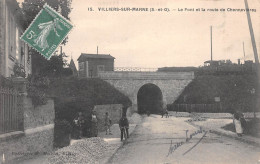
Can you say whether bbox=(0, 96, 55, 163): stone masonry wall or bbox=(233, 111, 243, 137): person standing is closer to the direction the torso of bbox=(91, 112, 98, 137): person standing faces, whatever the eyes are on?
the stone masonry wall

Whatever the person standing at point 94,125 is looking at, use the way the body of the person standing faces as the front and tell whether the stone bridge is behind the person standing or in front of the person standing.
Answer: behind

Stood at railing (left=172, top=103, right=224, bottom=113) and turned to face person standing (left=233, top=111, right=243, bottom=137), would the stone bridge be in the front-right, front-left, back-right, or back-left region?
back-right

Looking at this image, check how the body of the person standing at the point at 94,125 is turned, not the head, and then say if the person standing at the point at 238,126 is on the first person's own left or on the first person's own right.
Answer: on the first person's own left

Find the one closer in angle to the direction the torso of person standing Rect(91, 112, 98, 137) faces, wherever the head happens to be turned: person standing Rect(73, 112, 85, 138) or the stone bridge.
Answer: the person standing

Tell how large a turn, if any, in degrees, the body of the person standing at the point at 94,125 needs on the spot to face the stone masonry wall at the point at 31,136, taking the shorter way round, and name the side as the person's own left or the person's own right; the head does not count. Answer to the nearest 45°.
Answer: approximately 45° to the person's own right

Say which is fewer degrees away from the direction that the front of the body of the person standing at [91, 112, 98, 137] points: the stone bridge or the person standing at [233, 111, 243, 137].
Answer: the person standing

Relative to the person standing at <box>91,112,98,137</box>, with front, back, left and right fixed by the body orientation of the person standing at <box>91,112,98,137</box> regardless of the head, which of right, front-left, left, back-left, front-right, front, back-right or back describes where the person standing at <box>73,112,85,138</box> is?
front-right

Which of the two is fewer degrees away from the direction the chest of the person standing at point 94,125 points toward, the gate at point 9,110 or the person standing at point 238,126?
the gate

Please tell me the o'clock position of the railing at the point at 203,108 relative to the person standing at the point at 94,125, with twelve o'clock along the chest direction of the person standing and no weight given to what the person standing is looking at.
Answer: The railing is roughly at 7 o'clock from the person standing.

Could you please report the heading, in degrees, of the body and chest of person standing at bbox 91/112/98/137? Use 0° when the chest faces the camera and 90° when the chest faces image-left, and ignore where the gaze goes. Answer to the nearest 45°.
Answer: approximately 0°
